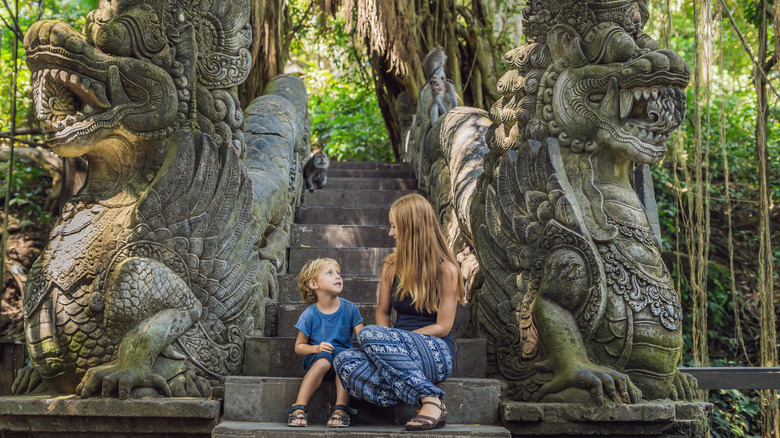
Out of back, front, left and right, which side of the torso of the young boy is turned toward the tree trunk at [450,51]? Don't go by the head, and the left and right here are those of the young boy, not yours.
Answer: back

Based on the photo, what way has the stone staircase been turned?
toward the camera

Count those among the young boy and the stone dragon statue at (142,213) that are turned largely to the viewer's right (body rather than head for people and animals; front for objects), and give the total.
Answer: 0

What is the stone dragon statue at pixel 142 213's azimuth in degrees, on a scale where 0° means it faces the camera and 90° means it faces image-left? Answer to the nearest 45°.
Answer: approximately 45°

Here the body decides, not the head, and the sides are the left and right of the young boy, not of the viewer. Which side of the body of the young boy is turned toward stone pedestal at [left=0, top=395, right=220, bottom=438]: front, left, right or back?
right

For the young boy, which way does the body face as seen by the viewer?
toward the camera

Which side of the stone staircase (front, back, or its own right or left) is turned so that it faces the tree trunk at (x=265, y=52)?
back

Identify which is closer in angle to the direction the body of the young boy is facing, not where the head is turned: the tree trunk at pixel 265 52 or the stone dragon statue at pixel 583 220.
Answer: the stone dragon statue

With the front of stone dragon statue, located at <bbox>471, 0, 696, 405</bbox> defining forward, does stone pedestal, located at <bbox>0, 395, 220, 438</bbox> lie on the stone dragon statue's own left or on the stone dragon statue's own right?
on the stone dragon statue's own right

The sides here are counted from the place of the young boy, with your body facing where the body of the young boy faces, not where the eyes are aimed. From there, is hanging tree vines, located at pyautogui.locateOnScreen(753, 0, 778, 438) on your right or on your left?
on your left

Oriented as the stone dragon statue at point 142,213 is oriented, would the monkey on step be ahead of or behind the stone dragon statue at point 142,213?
behind

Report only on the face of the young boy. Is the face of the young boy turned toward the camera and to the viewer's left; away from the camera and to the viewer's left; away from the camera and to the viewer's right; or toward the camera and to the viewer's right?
toward the camera and to the viewer's right

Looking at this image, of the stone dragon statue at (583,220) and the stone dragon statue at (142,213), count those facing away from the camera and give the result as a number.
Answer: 0
